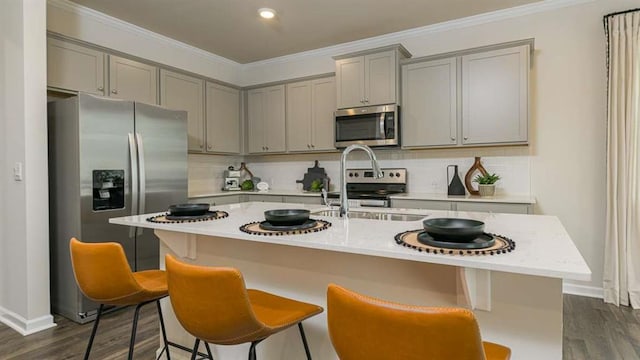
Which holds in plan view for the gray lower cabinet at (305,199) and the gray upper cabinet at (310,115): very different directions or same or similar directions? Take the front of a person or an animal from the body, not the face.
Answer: same or similar directions

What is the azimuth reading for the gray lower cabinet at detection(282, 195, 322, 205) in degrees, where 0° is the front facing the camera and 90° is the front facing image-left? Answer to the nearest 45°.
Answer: approximately 45°

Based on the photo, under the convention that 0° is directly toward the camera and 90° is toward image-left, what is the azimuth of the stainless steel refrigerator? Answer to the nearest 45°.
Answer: approximately 315°

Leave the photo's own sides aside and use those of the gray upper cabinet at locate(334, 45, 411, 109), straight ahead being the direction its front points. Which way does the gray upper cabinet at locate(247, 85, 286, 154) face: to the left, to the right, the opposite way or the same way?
the same way

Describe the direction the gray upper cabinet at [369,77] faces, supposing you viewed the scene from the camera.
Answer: facing the viewer and to the left of the viewer

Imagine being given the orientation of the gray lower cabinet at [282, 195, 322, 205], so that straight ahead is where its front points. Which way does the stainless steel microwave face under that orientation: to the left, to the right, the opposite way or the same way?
the same way

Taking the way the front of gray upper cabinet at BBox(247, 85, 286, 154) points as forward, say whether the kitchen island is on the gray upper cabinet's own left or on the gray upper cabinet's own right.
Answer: on the gray upper cabinet's own left

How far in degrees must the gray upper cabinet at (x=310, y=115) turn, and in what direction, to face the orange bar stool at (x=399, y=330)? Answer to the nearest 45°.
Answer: approximately 45° to its left

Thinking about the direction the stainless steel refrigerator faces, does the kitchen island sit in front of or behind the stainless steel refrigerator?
in front

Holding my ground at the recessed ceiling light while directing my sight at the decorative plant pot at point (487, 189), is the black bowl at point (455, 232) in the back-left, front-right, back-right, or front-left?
front-right

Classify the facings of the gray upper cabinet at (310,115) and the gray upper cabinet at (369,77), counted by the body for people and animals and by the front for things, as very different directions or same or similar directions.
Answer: same or similar directions

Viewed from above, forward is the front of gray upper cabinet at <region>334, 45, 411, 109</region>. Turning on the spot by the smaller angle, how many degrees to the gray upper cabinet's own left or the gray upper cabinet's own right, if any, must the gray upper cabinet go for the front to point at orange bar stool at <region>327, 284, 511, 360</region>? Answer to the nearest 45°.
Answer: approximately 45° to the gray upper cabinet's own left
